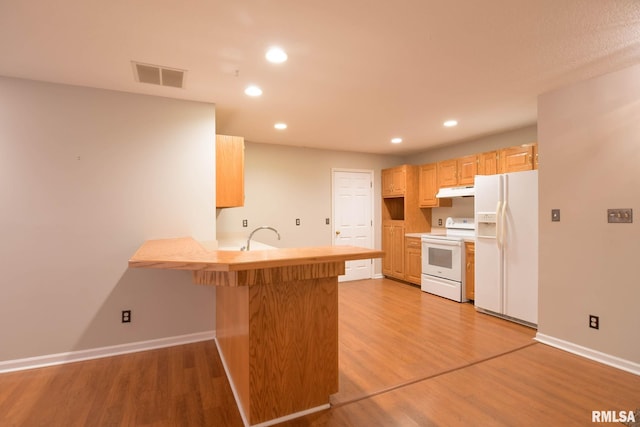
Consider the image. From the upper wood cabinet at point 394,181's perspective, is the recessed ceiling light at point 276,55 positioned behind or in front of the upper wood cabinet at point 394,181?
in front

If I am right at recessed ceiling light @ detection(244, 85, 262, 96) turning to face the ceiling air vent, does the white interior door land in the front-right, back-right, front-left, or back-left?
back-right

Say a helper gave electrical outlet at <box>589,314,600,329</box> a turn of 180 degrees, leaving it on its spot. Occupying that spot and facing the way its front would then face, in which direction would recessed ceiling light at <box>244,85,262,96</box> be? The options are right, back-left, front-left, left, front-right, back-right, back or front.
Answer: back

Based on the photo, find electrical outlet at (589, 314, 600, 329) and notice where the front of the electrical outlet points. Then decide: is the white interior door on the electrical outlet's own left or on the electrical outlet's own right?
on the electrical outlet's own right

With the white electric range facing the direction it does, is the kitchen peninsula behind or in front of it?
in front

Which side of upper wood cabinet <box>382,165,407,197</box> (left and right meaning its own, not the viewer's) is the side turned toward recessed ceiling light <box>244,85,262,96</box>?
front

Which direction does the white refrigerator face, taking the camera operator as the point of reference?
facing the viewer and to the left of the viewer

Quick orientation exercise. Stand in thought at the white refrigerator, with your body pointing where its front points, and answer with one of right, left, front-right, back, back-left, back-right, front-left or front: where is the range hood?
right

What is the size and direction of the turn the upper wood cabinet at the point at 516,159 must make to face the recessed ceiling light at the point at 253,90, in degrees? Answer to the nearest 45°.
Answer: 0° — it already faces it

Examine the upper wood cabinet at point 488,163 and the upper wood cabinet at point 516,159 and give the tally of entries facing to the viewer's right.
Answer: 0

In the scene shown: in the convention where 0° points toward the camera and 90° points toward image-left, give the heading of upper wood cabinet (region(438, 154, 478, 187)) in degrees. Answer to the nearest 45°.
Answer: approximately 45°

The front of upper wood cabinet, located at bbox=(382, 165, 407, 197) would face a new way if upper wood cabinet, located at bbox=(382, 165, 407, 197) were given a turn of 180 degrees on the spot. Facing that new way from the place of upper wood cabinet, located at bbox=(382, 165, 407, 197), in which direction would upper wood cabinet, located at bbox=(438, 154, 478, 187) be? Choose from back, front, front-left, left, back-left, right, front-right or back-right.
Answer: right

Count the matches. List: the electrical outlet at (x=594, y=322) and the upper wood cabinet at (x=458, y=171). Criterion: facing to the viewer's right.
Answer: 0

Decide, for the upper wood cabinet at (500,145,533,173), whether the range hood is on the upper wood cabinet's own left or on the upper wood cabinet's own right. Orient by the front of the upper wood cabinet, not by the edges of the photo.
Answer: on the upper wood cabinet's own right
